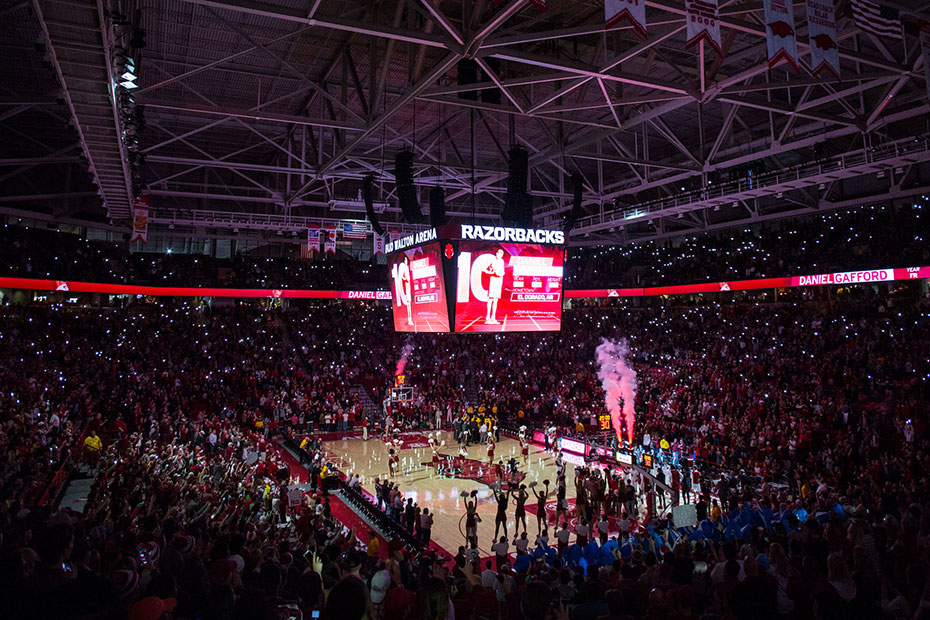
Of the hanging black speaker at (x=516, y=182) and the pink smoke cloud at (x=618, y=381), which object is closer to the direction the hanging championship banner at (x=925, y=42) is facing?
the hanging black speaker

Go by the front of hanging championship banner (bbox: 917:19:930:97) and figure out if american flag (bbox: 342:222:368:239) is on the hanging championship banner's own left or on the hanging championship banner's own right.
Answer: on the hanging championship banner's own right

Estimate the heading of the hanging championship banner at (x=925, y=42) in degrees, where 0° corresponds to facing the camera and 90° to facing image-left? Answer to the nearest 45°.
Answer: approximately 45°

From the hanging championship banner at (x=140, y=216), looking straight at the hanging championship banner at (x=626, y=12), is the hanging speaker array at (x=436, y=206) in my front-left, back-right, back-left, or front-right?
front-left
